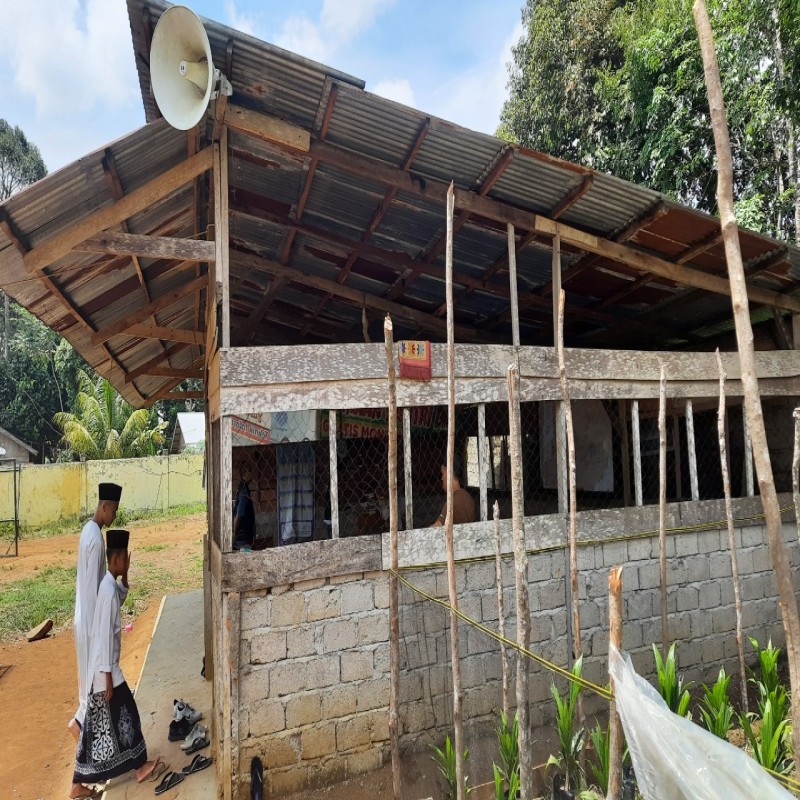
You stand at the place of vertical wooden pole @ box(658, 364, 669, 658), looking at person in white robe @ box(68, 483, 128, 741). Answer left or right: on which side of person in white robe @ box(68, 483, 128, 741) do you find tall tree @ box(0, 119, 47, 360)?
right

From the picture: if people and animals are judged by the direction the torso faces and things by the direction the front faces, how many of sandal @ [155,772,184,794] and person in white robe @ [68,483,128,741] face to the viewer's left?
0

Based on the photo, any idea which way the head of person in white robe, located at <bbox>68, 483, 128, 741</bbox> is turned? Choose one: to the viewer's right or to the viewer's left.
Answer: to the viewer's right

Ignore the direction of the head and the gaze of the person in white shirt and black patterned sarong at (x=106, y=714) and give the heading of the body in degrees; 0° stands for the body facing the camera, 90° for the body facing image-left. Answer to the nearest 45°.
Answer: approximately 270°

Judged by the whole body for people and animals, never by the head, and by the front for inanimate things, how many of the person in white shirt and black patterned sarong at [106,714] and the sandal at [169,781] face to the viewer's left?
0

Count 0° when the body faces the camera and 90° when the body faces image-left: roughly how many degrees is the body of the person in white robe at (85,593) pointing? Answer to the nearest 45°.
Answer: approximately 270°
